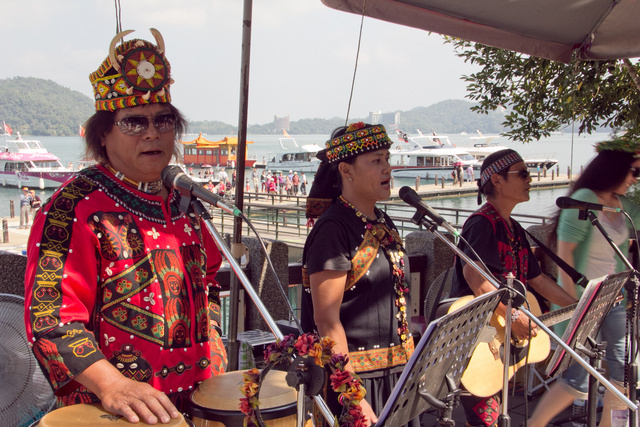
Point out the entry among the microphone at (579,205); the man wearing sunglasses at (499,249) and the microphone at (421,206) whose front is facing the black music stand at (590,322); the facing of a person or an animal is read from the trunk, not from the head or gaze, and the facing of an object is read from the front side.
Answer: the man wearing sunglasses

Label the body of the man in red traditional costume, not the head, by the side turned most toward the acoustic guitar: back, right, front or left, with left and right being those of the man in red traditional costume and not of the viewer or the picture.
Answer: left

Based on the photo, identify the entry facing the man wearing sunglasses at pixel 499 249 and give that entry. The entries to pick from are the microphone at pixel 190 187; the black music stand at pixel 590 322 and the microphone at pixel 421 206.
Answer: the black music stand

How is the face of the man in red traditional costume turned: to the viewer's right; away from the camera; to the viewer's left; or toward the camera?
toward the camera

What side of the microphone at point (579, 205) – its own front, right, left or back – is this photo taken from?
left

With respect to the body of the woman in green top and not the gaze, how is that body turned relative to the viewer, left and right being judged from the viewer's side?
facing the viewer and to the right of the viewer

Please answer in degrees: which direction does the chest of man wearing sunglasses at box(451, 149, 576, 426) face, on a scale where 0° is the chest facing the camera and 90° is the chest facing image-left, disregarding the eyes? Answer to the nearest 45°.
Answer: approximately 315°

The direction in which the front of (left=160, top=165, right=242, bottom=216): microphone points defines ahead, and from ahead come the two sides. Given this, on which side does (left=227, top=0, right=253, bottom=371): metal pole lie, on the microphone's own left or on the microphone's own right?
on the microphone's own right

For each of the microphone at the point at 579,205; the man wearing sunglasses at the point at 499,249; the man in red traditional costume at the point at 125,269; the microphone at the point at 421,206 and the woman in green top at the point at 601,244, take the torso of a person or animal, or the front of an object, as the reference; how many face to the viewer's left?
2

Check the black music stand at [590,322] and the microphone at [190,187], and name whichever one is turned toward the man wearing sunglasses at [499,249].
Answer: the black music stand

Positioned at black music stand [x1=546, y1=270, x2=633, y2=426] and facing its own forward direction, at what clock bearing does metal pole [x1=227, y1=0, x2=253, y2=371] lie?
The metal pole is roughly at 10 o'clock from the black music stand.

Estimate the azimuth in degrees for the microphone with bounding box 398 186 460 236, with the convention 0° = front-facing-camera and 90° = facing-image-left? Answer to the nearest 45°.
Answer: approximately 90°
